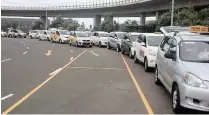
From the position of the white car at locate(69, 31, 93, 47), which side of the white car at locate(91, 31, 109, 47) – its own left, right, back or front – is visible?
right
